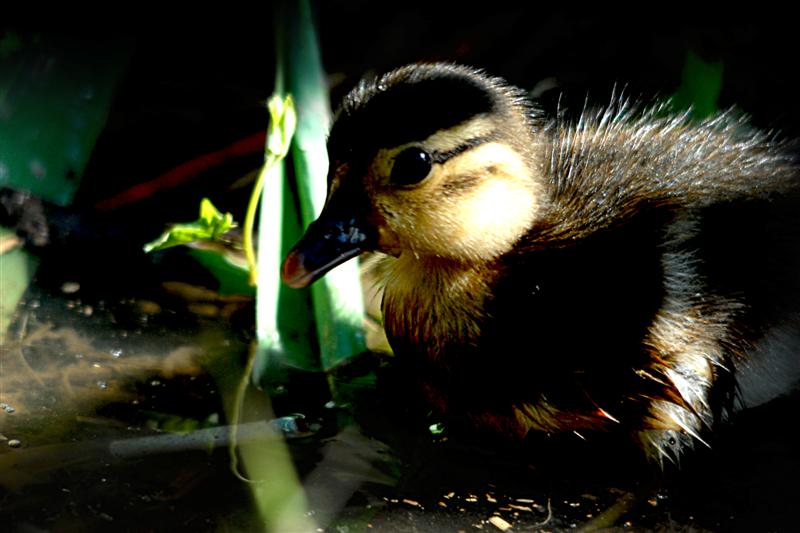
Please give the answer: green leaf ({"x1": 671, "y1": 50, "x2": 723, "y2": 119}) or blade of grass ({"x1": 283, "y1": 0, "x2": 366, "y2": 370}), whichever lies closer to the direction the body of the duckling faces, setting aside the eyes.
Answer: the blade of grass

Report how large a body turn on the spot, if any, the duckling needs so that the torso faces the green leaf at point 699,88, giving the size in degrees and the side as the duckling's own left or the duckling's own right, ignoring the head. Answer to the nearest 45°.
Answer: approximately 90° to the duckling's own right

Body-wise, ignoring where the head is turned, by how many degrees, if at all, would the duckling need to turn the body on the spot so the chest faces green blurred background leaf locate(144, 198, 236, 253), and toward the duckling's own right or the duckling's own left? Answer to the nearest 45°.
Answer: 0° — it already faces it

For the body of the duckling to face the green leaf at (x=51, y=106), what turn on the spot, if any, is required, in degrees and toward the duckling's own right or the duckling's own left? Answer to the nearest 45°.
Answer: approximately 45° to the duckling's own right

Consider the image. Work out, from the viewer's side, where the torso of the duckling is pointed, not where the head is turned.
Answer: to the viewer's left

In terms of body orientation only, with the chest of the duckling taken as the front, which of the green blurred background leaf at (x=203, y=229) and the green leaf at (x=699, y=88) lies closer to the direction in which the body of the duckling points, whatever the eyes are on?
the green blurred background leaf
